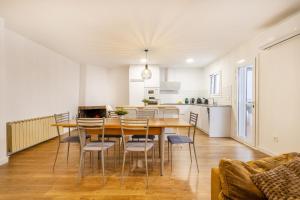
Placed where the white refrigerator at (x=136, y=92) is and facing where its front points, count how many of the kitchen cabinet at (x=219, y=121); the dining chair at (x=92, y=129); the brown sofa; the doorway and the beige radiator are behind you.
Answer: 0

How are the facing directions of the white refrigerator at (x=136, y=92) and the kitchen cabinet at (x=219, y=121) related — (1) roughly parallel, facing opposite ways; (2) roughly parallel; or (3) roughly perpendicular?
roughly perpendicular

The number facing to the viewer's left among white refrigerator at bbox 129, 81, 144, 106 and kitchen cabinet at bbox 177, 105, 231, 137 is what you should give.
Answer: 1

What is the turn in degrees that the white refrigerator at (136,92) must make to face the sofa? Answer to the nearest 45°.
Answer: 0° — it already faces it

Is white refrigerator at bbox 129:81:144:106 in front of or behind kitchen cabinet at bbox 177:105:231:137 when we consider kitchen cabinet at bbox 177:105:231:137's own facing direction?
in front

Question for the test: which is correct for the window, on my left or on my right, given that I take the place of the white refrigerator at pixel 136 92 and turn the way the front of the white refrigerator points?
on my left

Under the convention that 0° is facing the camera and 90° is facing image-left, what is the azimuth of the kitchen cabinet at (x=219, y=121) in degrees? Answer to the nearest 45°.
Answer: approximately 90°

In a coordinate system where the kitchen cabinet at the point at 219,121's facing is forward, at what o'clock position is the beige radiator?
The beige radiator is roughly at 11 o'clock from the kitchen cabinet.

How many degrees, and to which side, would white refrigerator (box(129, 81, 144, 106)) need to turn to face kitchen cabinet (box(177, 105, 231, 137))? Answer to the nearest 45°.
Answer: approximately 45° to its left

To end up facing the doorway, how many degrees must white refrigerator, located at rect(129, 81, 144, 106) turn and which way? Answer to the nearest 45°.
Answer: approximately 45° to its left

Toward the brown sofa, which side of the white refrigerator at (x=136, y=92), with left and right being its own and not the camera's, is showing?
front

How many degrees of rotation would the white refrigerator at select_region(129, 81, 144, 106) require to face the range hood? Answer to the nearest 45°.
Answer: approximately 90° to its left

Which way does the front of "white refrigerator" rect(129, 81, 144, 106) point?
toward the camera

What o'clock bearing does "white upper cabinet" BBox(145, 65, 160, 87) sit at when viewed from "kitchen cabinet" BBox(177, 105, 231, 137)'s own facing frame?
The white upper cabinet is roughly at 1 o'clock from the kitchen cabinet.
